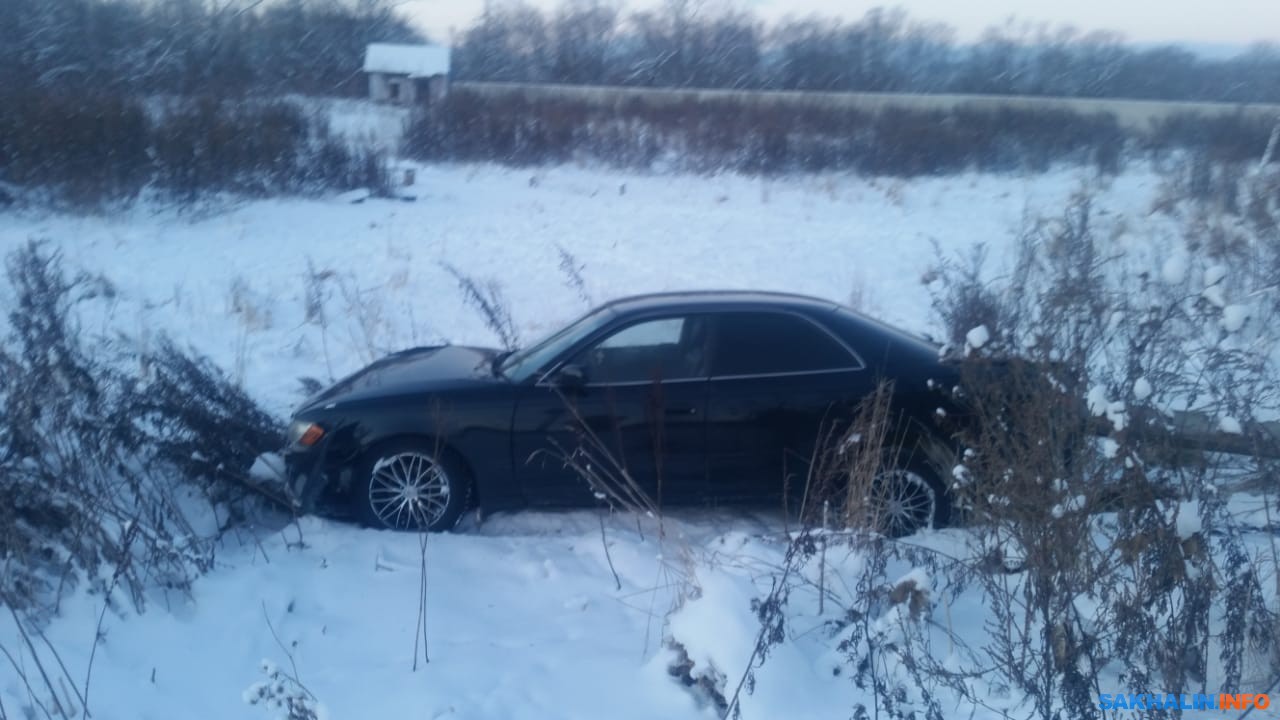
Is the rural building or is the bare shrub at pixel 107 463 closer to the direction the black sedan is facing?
the bare shrub

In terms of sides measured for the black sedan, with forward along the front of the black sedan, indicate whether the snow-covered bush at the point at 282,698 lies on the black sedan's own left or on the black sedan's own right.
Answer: on the black sedan's own left

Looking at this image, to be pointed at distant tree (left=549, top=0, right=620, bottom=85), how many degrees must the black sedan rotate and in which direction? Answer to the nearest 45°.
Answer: approximately 90° to its right

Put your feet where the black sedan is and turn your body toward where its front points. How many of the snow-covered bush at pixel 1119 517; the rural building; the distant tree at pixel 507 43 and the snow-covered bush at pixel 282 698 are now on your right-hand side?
2

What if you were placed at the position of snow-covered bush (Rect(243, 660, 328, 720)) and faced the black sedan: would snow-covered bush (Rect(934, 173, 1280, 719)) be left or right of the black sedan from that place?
right

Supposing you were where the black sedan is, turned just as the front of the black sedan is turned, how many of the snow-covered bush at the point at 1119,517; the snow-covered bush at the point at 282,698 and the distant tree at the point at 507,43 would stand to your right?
1

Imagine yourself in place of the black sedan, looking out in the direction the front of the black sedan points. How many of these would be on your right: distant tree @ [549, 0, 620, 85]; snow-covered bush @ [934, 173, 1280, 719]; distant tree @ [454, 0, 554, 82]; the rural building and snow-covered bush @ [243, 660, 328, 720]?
3

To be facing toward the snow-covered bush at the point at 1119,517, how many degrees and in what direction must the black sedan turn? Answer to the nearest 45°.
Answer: approximately 135° to its left

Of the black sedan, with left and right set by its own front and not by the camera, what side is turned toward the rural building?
right

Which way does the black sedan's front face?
to the viewer's left

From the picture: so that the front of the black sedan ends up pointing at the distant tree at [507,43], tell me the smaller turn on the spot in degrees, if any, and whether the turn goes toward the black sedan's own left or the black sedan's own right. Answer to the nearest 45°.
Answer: approximately 90° to the black sedan's own right
